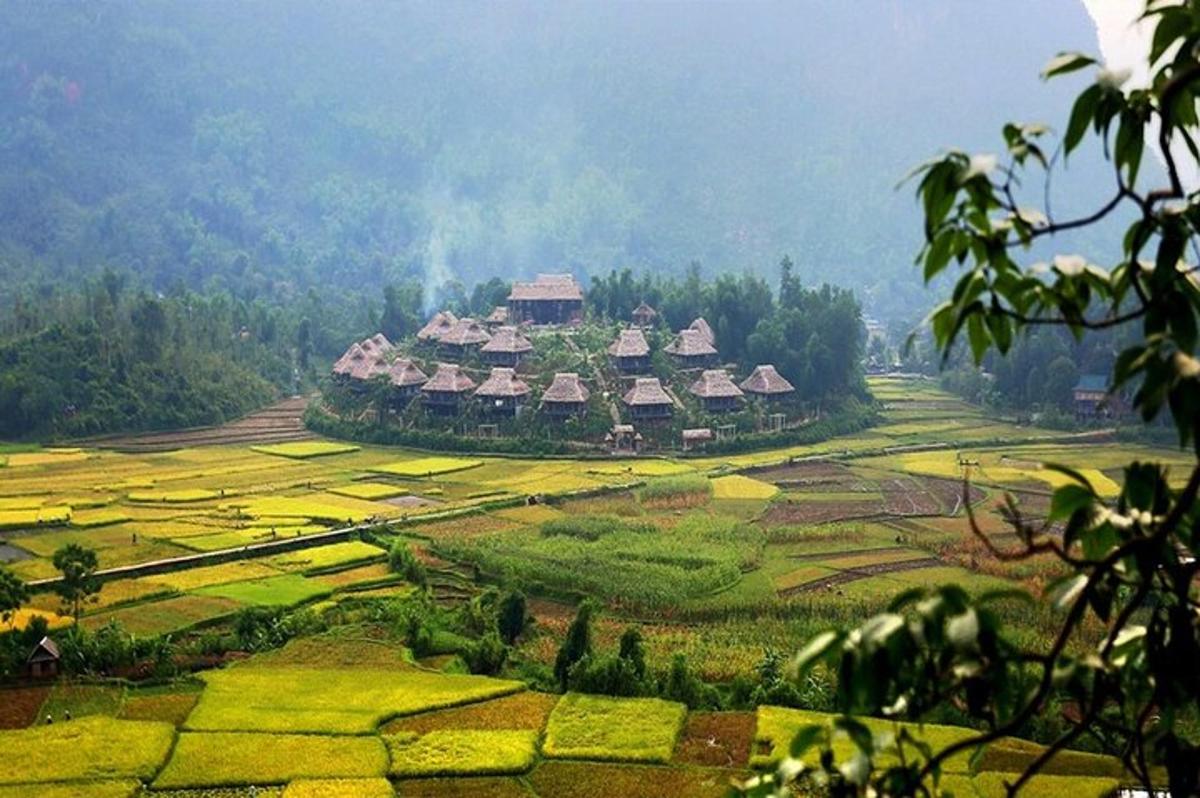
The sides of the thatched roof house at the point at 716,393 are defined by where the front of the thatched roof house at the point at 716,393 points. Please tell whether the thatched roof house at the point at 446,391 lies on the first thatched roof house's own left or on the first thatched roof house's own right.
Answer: on the first thatched roof house's own right

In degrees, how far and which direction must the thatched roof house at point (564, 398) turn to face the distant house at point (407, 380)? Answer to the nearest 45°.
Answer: approximately 135° to its right

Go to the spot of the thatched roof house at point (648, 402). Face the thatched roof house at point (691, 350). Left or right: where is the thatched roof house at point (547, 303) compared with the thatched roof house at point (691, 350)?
left

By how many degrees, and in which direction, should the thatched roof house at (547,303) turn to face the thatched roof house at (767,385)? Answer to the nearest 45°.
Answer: approximately 45° to its left

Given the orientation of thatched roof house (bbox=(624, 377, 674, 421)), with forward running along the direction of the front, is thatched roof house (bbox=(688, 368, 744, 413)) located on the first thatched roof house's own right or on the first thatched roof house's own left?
on the first thatched roof house's own left

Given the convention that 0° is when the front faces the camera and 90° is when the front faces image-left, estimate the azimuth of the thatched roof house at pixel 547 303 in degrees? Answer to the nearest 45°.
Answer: approximately 0°

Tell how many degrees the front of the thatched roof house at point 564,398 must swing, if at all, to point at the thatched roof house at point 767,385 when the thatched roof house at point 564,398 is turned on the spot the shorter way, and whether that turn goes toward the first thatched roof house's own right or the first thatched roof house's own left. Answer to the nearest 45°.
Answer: approximately 90° to the first thatched roof house's own left

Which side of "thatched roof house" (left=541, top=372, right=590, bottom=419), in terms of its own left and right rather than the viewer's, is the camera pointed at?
front

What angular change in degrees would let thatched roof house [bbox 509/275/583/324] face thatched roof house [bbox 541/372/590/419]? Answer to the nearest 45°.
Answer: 0° — it already faces it

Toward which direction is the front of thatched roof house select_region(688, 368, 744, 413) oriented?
toward the camera

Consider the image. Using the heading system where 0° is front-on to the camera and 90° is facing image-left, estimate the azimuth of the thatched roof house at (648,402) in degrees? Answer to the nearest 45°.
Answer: approximately 0°

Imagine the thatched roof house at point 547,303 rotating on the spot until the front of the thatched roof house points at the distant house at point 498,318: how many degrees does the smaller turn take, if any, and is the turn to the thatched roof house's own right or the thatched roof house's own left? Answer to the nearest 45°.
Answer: approximately 90° to the thatched roof house's own right
